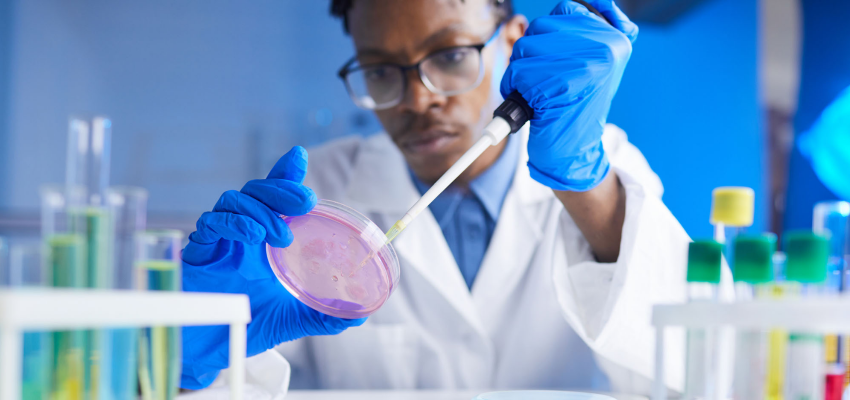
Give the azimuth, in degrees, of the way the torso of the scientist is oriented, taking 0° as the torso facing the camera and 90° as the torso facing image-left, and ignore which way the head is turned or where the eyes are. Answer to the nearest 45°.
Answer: approximately 0°

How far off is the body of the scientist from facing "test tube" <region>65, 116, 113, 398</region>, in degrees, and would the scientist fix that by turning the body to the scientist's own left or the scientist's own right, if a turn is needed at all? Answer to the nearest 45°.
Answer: approximately 45° to the scientist's own right
